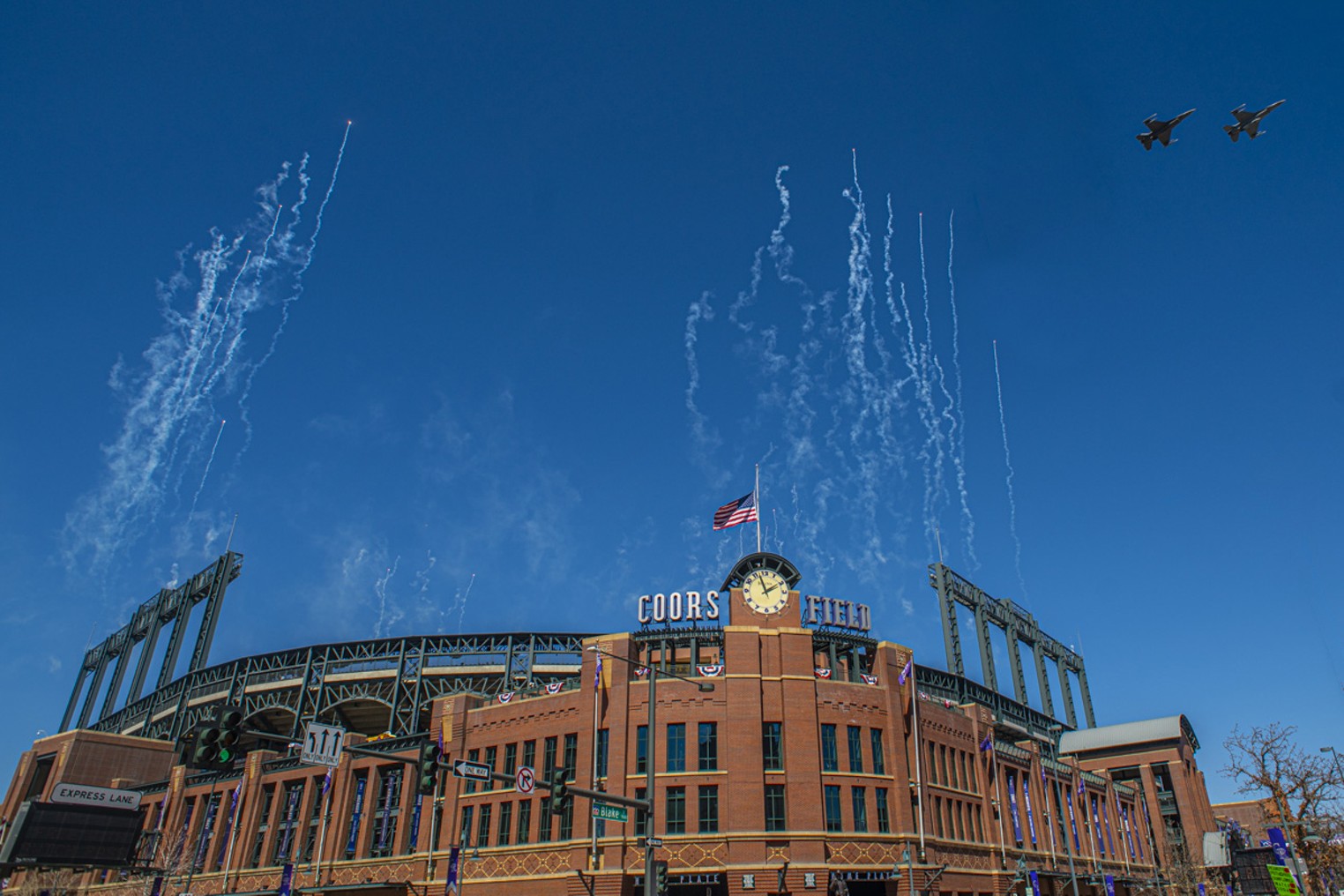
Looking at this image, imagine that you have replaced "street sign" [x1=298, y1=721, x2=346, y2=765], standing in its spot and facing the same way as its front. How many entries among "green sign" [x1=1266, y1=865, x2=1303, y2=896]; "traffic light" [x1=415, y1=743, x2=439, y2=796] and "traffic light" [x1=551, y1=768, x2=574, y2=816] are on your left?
3

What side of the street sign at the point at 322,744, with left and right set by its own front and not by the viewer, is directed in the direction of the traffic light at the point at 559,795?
left

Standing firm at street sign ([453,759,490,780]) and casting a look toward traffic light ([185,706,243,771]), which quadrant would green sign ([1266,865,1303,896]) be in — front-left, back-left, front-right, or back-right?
back-left

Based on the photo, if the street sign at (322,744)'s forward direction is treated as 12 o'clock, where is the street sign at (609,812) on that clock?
the street sign at (609,812) is roughly at 8 o'clock from the street sign at (322,744).

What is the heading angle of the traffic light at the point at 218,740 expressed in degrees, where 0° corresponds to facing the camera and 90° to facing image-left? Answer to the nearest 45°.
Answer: approximately 315°

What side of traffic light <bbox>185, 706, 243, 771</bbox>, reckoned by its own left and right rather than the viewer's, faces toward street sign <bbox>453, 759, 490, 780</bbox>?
left

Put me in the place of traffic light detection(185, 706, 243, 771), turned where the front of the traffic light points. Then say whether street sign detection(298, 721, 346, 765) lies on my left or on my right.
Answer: on my left

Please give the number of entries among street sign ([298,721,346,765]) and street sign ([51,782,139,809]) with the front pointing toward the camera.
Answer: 2

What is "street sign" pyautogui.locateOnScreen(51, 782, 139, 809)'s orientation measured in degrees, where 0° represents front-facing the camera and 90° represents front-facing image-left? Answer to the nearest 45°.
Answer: approximately 0°
